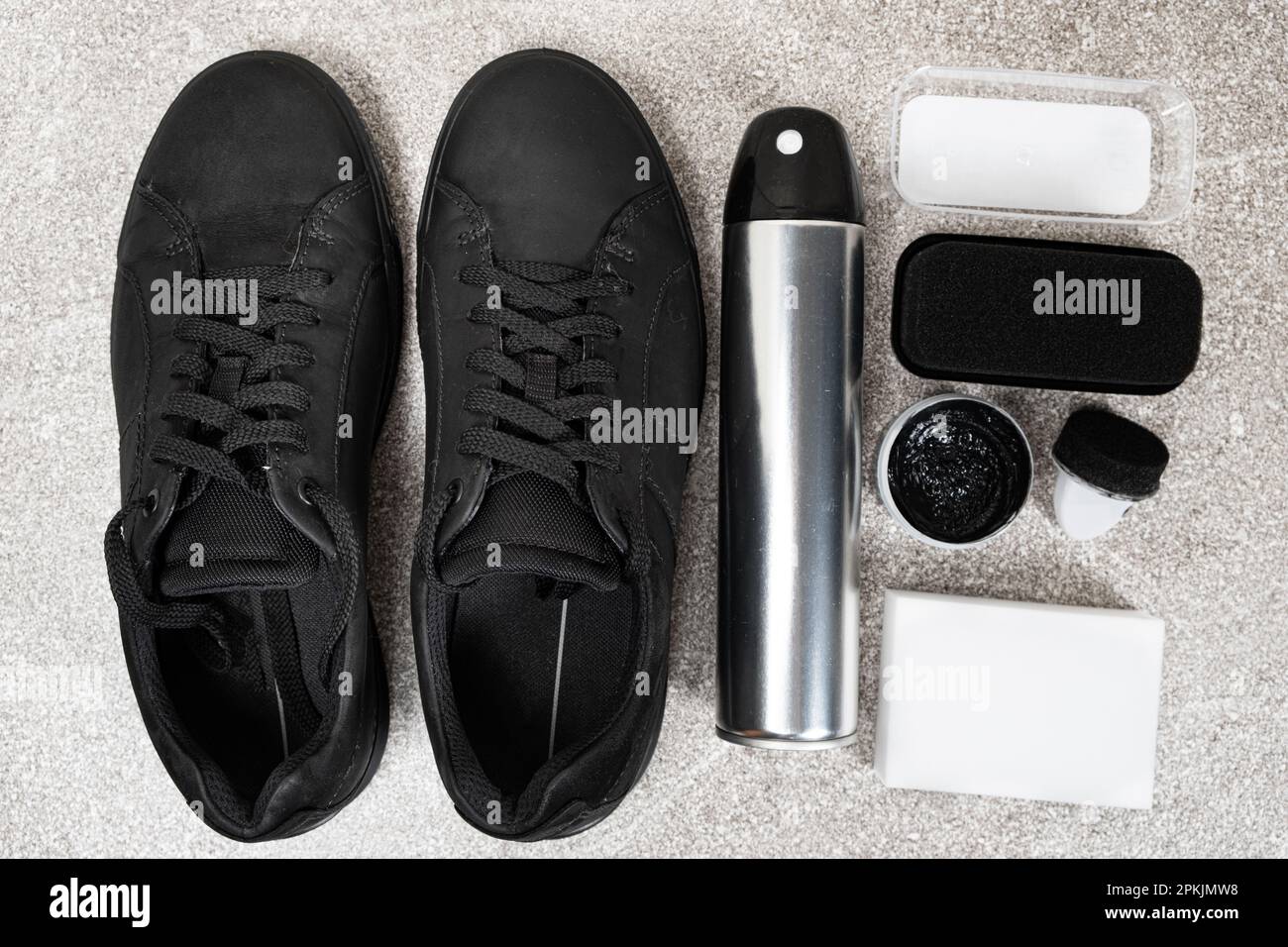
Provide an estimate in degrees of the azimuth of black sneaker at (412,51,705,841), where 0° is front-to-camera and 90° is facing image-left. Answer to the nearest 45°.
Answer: approximately 180°

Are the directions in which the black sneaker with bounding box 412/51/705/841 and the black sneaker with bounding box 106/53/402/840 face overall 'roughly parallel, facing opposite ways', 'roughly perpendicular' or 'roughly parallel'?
roughly parallel

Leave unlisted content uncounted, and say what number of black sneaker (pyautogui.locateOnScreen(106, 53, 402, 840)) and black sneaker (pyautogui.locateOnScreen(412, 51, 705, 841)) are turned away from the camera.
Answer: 2

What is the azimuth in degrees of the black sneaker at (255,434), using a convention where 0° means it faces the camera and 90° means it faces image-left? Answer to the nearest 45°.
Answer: approximately 180°
